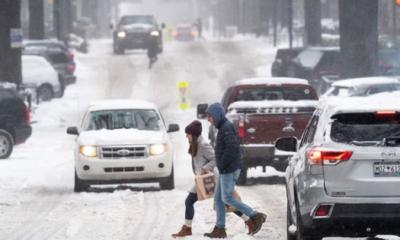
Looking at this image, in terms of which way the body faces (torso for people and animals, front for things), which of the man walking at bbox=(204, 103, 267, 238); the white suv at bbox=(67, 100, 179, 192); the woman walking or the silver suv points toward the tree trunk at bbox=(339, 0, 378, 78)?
the silver suv

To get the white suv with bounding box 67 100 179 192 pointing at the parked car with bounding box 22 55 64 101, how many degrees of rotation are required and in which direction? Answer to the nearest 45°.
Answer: approximately 180°

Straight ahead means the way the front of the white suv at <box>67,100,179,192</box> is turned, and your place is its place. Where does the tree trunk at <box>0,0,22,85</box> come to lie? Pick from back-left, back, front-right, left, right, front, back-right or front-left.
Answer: back

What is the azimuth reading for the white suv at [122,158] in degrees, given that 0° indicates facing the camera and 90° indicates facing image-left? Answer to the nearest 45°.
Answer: approximately 0°

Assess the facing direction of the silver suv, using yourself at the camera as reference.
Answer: facing away from the viewer

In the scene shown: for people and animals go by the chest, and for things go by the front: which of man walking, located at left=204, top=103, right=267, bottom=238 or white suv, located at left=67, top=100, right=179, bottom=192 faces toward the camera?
the white suv

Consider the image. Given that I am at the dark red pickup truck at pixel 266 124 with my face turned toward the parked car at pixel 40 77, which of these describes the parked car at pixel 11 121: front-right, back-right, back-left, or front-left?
front-left

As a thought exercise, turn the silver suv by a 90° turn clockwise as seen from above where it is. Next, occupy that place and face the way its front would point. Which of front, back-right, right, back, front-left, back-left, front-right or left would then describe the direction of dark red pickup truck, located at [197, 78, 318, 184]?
left

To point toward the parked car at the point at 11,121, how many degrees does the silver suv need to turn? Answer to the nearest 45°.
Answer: approximately 45° to its left

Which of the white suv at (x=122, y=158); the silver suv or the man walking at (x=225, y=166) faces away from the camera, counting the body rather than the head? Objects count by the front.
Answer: the silver suv

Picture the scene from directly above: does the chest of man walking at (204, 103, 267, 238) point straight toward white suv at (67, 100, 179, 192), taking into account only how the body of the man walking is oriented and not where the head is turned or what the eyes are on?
no

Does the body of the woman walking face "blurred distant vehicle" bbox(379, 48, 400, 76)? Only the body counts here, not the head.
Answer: no

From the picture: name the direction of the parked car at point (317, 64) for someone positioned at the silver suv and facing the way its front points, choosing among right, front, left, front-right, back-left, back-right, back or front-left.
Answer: front

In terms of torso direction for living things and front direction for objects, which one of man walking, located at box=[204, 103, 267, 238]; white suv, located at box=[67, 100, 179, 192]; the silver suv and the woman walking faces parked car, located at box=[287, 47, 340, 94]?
the silver suv

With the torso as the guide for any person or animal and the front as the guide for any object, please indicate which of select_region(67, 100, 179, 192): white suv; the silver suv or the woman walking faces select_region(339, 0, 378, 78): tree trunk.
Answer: the silver suv

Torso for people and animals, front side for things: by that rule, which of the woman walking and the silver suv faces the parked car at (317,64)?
the silver suv
